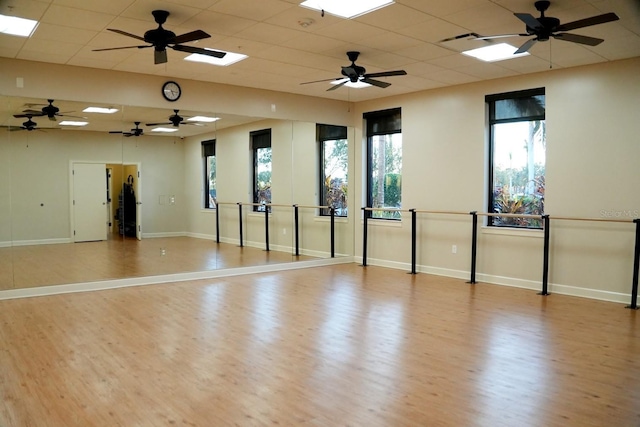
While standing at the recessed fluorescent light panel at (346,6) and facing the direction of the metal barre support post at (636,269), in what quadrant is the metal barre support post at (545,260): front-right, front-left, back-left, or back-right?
front-left

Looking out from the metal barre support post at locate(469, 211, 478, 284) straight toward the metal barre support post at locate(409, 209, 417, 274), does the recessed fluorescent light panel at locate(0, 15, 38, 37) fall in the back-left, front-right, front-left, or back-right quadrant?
front-left

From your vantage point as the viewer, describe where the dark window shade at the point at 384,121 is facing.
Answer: facing the viewer and to the left of the viewer

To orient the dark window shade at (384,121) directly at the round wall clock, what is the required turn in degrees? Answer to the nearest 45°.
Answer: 0° — it already faces it

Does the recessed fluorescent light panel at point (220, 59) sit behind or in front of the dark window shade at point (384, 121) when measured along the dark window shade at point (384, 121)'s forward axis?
in front

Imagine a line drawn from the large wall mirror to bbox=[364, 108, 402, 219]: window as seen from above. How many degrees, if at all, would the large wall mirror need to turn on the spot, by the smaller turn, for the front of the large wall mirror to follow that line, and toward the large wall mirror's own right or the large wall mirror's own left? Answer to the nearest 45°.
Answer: approximately 45° to the large wall mirror's own left

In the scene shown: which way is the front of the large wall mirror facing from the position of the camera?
facing the viewer and to the right of the viewer

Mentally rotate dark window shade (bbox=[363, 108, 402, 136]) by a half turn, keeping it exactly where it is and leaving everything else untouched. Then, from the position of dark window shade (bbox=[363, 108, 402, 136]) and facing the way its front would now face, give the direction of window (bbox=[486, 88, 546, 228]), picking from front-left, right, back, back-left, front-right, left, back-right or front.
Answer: right

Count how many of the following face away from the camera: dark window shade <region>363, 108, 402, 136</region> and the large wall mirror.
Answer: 0

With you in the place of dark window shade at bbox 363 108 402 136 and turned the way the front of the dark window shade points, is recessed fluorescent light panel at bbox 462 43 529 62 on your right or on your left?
on your left

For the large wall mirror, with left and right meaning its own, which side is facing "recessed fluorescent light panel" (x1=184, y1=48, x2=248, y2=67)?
front

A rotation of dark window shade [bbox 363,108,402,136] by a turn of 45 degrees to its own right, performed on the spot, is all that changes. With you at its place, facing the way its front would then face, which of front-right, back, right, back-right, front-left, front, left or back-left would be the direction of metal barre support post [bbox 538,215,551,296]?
back-left

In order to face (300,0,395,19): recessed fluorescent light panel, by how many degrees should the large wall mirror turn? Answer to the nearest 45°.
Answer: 0° — it already faces it

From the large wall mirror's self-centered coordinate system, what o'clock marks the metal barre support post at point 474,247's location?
The metal barre support post is roughly at 11 o'clock from the large wall mirror.

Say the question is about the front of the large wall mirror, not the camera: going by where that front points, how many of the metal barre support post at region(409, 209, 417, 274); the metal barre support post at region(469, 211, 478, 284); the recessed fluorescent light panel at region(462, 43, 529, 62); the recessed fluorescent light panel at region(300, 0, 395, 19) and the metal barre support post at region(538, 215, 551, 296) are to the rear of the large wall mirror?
0

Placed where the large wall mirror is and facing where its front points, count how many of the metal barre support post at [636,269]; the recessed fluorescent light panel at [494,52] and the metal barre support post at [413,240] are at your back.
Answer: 0

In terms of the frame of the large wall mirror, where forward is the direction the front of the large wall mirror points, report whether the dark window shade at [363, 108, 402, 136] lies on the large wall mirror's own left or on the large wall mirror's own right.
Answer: on the large wall mirror's own left

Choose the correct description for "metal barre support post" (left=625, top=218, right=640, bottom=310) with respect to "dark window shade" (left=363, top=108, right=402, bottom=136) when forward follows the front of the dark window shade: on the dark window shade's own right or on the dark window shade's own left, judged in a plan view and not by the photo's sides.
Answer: on the dark window shade's own left

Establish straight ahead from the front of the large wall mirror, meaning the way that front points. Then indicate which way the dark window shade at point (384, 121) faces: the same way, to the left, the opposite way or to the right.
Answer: to the right

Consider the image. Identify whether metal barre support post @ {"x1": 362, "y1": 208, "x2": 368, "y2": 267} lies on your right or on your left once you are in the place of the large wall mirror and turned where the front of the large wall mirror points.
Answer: on your left
